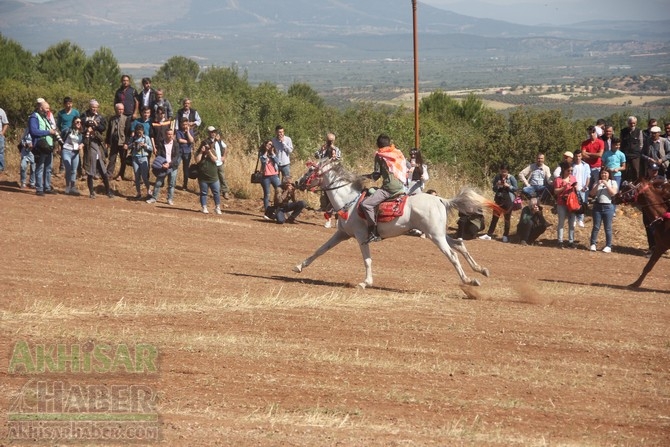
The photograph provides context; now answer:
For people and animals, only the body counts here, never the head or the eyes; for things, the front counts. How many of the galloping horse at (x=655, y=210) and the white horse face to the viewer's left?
2

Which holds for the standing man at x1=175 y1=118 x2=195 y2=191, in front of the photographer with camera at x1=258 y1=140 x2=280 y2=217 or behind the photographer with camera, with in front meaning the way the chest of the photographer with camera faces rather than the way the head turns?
behind

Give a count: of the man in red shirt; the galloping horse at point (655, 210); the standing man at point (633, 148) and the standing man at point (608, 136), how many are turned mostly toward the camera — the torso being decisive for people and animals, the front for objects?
3

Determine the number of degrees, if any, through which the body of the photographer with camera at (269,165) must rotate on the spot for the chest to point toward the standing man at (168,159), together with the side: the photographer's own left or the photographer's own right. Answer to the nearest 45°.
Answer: approximately 135° to the photographer's own right

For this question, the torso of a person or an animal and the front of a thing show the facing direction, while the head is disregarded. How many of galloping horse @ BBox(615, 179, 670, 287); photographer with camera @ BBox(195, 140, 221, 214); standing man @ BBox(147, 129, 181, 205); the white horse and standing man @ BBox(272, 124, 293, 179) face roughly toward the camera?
3

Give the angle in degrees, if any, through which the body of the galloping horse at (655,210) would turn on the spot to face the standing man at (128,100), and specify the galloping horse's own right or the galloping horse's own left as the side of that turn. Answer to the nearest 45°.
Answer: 0° — it already faces them
